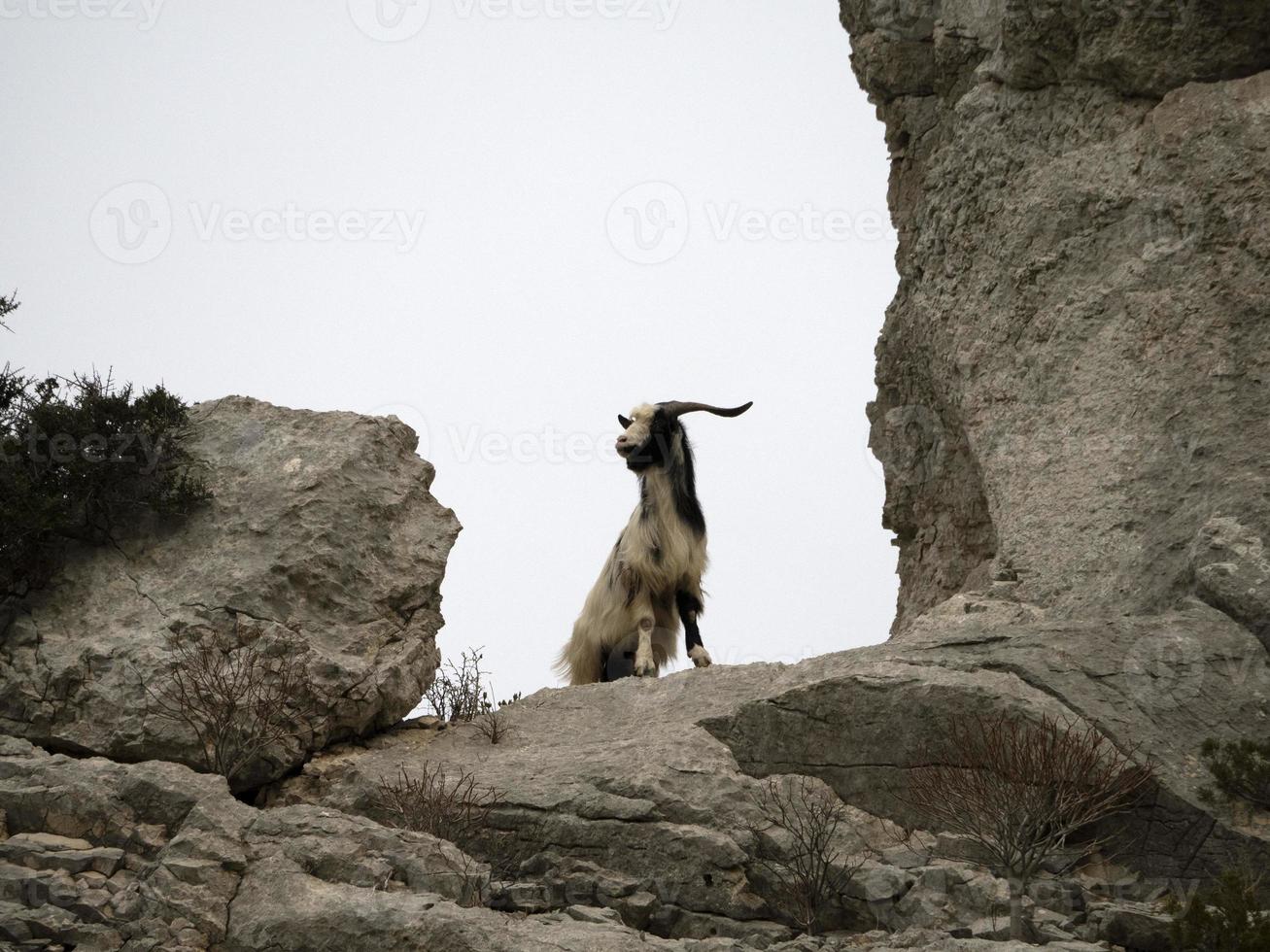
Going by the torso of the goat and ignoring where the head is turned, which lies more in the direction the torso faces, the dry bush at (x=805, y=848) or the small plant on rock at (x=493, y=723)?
the dry bush

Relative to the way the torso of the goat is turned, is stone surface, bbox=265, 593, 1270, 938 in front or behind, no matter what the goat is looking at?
in front

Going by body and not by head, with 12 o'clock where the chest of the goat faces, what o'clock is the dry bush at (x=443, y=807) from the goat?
The dry bush is roughly at 2 o'clock from the goat.

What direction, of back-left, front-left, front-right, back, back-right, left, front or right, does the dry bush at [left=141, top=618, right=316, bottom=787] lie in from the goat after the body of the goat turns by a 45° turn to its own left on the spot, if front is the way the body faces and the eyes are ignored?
back-right

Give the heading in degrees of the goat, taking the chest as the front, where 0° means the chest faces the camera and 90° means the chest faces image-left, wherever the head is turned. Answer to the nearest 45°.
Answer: approximately 315°

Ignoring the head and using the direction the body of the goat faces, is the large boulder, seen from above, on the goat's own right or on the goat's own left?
on the goat's own right

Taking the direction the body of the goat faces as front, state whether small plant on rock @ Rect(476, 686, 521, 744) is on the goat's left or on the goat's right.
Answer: on the goat's right
